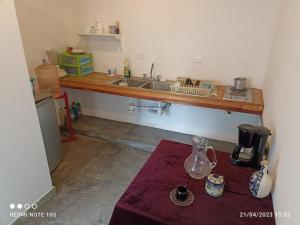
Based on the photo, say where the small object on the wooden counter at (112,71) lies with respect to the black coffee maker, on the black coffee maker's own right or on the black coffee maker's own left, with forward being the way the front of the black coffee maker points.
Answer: on the black coffee maker's own right

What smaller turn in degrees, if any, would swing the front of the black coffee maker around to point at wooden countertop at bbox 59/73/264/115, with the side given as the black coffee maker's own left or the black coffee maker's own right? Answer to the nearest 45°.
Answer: approximately 90° to the black coffee maker's own right

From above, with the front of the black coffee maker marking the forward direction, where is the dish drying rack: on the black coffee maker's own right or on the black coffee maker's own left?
on the black coffee maker's own right
